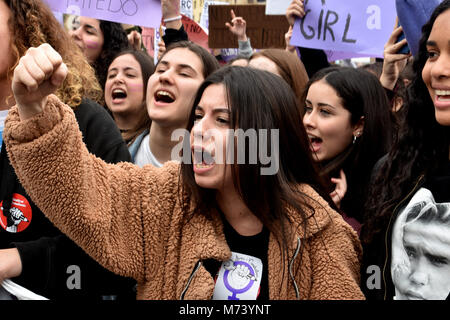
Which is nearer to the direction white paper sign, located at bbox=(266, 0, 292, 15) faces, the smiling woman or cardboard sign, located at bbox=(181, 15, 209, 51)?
the smiling woman

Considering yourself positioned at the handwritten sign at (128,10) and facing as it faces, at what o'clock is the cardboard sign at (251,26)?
The cardboard sign is roughly at 8 o'clock from the handwritten sign.

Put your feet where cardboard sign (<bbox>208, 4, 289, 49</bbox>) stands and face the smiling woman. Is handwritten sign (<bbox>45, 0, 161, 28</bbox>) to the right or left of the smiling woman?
right

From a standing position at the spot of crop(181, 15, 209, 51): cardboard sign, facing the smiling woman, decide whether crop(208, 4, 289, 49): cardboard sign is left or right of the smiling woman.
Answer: left

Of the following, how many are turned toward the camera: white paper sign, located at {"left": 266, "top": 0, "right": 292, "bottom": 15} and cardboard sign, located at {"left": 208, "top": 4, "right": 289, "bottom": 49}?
2

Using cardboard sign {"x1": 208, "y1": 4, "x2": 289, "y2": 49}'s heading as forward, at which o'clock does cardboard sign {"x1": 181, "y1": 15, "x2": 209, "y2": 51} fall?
cardboard sign {"x1": 181, "y1": 15, "x2": 209, "y2": 51} is roughly at 4 o'clock from cardboard sign {"x1": 208, "y1": 4, "x2": 289, "y2": 49}.

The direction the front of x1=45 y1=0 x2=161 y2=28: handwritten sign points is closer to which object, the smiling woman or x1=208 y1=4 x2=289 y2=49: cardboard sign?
the smiling woman

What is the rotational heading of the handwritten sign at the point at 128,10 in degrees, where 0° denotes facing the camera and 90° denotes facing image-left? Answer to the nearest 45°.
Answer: approximately 0°

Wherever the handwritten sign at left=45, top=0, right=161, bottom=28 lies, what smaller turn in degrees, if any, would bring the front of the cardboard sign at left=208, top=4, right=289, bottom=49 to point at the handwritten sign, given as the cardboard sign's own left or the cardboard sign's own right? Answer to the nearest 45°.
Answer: approximately 45° to the cardboard sign's own right

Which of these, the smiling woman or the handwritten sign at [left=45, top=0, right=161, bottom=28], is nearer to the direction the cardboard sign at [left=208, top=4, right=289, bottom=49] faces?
the smiling woman
